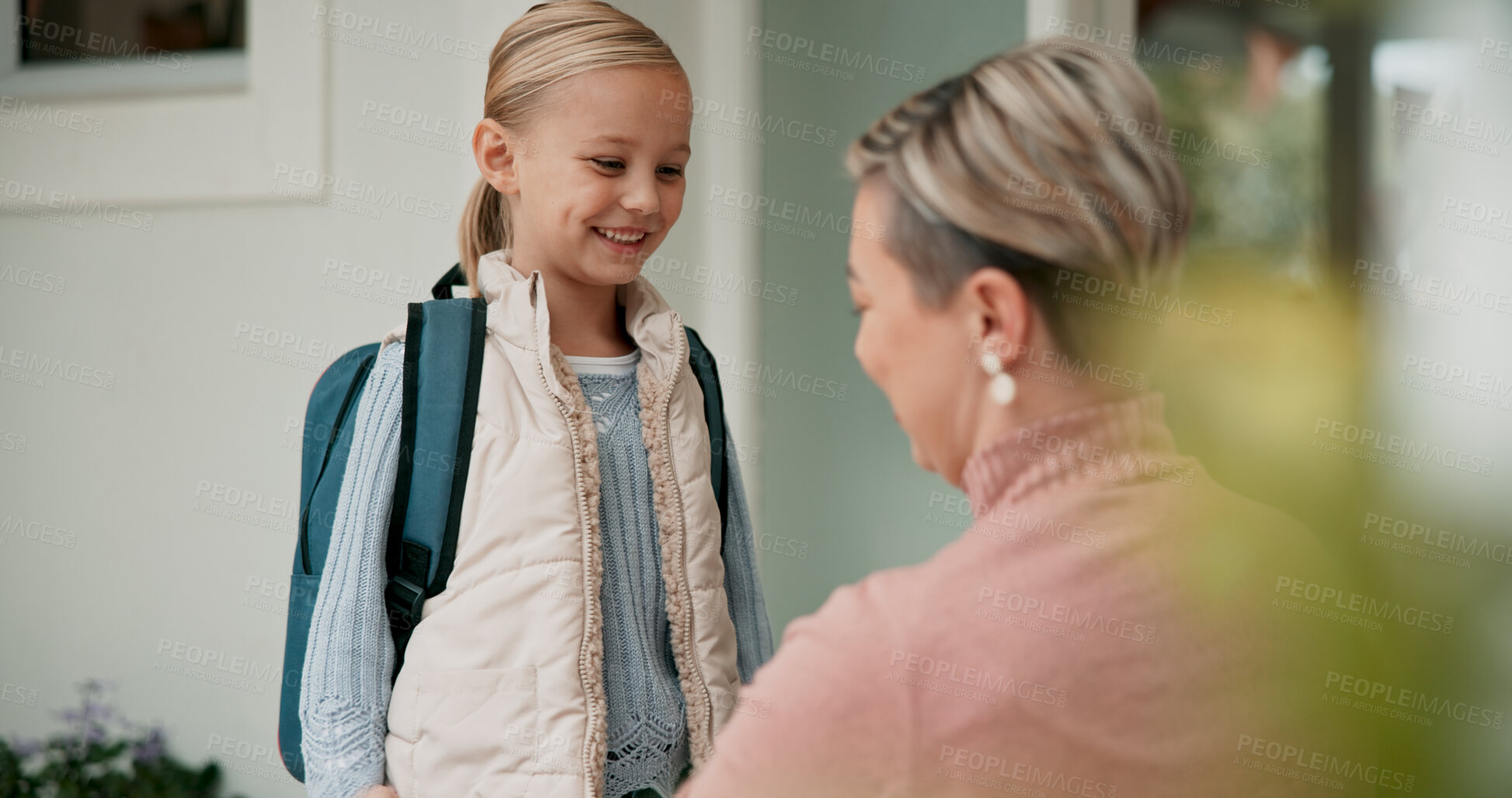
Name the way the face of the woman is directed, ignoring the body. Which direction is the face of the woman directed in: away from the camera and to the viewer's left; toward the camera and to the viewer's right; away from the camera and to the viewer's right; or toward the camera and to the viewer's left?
away from the camera and to the viewer's left

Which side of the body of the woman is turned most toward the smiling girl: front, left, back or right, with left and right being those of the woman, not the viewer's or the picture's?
front

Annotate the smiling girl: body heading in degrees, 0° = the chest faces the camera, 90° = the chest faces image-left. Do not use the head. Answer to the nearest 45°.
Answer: approximately 315°

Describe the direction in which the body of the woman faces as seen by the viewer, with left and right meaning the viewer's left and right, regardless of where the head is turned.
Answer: facing away from the viewer and to the left of the viewer

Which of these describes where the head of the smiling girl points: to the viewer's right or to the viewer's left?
to the viewer's right

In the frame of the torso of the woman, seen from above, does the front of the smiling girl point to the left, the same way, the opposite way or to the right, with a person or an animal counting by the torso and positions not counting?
the opposite way
